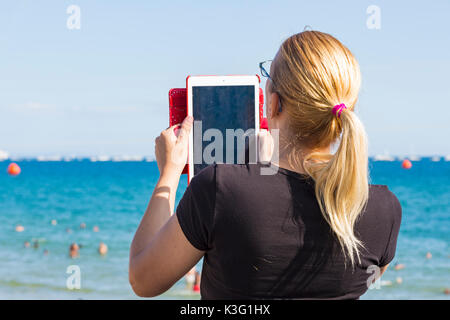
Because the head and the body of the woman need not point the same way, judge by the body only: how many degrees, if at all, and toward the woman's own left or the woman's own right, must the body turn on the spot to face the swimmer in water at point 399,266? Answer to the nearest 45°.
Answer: approximately 45° to the woman's own right

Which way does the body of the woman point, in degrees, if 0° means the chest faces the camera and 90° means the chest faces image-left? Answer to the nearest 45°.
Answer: approximately 135°

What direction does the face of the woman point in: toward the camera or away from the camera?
away from the camera
